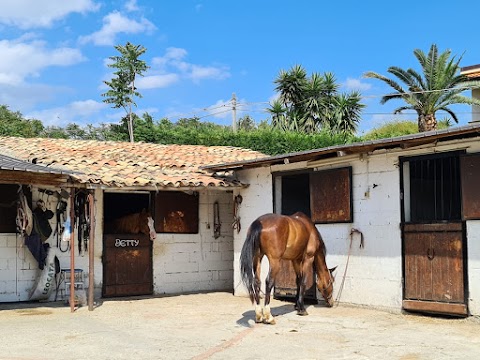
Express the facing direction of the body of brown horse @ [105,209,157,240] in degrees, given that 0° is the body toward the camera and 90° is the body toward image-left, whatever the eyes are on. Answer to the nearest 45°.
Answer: approximately 315°

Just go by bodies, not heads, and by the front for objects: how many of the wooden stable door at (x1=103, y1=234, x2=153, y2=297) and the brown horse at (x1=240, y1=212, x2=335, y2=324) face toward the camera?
1

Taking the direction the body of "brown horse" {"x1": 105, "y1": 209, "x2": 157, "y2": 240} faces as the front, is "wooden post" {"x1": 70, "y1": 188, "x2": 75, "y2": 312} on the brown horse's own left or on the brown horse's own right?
on the brown horse's own right

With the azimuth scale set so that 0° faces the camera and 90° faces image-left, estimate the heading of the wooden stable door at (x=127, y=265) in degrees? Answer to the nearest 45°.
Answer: approximately 0°

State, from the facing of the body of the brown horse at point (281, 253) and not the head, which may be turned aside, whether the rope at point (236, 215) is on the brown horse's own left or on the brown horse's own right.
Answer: on the brown horse's own left

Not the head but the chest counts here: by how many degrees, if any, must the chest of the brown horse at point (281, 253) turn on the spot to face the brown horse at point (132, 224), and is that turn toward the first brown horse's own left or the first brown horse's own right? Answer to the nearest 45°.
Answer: approximately 90° to the first brown horse's own left

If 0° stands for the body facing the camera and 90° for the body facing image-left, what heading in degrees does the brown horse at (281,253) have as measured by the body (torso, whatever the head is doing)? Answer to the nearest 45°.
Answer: approximately 225°

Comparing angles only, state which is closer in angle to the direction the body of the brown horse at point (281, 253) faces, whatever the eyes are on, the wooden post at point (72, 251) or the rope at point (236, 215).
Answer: the rope

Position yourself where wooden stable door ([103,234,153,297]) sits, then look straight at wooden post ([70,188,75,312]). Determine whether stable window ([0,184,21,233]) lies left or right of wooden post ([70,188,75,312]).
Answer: right
